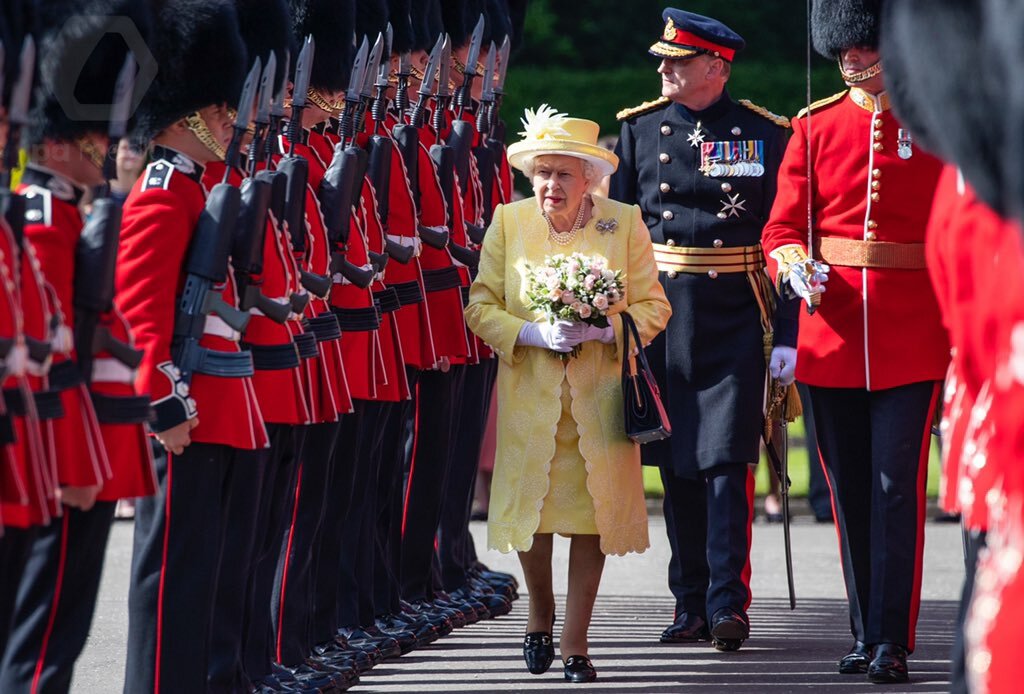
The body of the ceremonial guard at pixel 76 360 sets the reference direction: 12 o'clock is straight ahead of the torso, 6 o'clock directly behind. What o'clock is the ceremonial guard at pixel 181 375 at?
the ceremonial guard at pixel 181 375 is roughly at 10 o'clock from the ceremonial guard at pixel 76 360.

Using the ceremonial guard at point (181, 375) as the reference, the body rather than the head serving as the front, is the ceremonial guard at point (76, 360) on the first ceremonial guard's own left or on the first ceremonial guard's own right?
on the first ceremonial guard's own right

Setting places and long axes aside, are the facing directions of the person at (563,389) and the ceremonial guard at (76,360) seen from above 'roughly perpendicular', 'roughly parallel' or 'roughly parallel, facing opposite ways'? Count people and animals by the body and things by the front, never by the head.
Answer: roughly perpendicular

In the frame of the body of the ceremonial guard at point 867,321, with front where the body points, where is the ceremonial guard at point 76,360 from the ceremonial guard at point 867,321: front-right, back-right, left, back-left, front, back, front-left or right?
front-right

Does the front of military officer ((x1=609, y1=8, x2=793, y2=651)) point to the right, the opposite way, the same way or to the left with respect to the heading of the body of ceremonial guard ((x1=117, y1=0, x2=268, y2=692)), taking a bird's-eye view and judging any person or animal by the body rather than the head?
to the right

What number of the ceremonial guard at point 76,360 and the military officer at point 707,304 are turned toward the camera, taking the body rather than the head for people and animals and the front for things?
1

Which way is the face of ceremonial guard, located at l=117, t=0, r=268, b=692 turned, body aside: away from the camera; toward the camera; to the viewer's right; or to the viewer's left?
to the viewer's right

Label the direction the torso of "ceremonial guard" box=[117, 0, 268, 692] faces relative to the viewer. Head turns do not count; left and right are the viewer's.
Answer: facing to the right of the viewer

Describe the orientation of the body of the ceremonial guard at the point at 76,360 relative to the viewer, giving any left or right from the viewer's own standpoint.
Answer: facing to the right of the viewer
